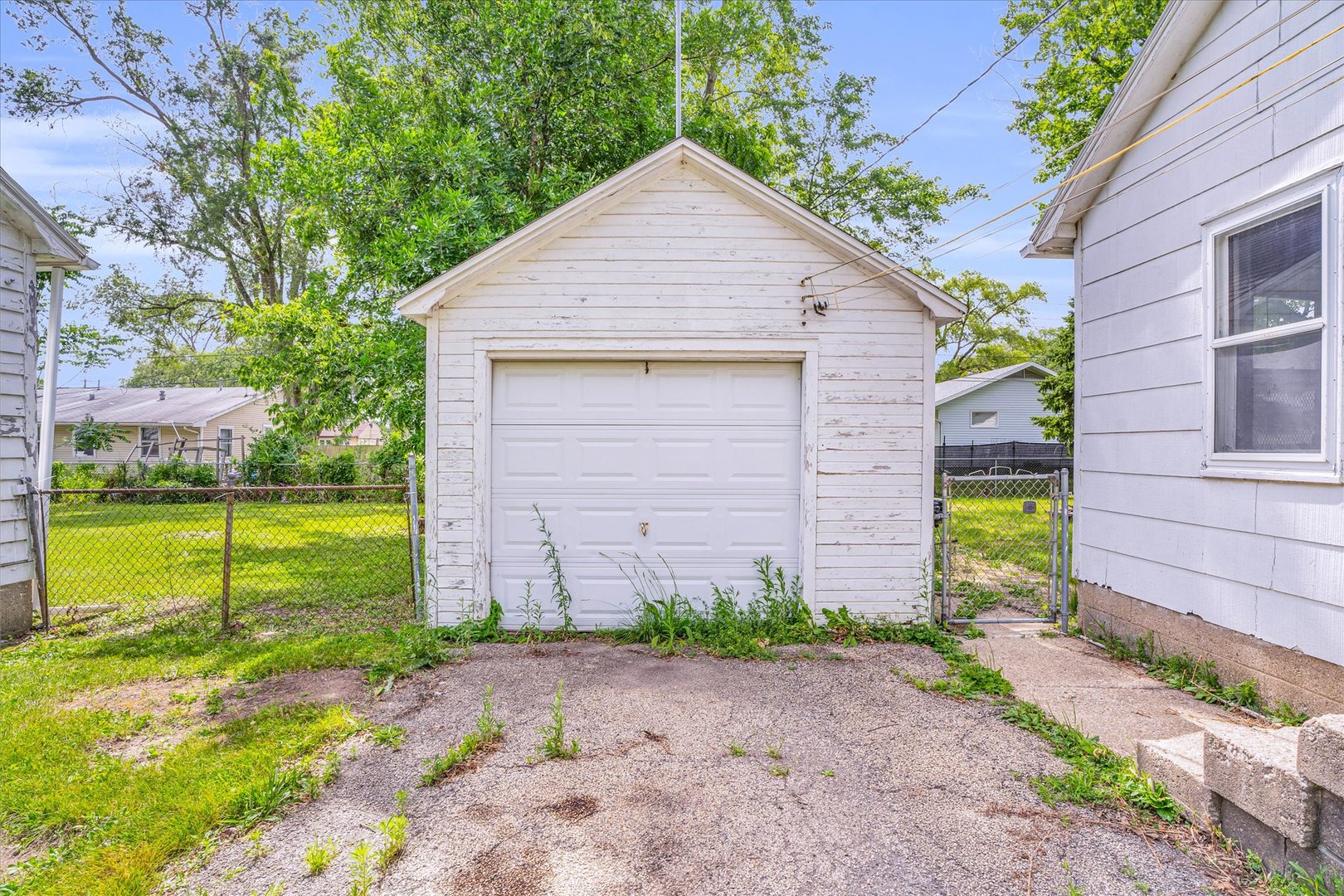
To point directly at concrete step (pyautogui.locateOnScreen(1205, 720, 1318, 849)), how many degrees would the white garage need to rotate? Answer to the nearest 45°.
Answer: approximately 45° to its left

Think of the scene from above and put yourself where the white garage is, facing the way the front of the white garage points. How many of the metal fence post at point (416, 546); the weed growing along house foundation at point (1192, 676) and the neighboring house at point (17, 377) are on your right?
2

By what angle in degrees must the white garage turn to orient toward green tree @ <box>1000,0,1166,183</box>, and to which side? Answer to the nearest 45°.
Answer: approximately 135° to its left

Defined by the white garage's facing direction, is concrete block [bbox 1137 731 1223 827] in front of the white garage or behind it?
in front

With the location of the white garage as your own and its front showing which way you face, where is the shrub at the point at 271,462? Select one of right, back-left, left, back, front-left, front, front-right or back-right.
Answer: back-right

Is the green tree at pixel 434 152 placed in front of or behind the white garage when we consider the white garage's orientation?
behind

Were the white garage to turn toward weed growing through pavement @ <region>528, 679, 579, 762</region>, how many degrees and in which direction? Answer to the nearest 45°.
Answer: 0° — it already faces it

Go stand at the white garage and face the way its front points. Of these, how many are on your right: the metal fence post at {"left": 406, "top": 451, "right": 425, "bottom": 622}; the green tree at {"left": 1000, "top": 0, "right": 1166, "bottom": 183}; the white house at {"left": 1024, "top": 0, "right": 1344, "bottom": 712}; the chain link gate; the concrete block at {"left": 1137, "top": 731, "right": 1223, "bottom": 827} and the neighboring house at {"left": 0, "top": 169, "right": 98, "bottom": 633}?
2

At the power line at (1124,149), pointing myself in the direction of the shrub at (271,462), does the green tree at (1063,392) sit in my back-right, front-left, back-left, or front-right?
front-right

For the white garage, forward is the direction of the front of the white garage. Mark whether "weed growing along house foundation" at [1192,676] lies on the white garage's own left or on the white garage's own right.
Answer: on the white garage's own left

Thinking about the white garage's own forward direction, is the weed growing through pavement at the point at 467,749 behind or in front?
in front

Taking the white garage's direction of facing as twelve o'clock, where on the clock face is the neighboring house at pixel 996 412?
The neighboring house is roughly at 7 o'clock from the white garage.

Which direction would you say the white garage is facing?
toward the camera

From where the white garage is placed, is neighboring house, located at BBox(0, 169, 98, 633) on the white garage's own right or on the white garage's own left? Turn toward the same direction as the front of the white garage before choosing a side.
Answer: on the white garage's own right

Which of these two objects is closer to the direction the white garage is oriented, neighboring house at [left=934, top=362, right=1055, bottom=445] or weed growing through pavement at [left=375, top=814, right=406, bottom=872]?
the weed growing through pavement

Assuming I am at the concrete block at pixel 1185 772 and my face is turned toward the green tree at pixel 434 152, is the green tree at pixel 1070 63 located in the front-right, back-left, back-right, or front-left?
front-right

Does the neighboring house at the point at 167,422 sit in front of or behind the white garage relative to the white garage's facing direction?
behind

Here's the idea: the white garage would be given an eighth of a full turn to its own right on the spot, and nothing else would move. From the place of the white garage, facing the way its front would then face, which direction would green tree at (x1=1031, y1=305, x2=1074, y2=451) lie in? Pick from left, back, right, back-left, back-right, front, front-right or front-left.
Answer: back

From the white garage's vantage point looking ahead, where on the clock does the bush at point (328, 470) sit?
The bush is roughly at 5 o'clock from the white garage.
